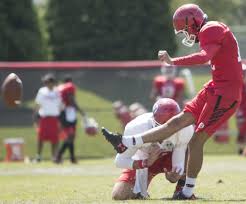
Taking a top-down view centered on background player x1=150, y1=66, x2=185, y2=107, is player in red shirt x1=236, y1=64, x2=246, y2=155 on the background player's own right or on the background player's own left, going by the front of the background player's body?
on the background player's own left

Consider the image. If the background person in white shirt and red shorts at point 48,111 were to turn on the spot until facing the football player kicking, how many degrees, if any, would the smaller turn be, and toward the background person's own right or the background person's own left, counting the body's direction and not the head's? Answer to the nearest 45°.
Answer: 0° — they already face them

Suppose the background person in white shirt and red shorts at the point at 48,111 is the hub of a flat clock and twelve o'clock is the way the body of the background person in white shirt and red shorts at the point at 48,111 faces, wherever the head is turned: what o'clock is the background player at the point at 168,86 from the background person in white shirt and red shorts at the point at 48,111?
the background player at the point at 168,86 is roughly at 9 o'clock from the background person in white shirt and red shorts at the point at 48,111.

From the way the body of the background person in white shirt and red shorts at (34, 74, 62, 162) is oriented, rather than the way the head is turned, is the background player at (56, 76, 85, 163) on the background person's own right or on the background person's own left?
on the background person's own left

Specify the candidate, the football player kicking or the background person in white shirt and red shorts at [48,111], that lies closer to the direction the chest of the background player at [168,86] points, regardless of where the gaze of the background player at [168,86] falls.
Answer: the football player kicking

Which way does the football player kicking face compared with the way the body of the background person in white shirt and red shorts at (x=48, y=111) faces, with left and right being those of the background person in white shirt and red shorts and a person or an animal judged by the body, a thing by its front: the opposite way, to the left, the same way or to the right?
to the right

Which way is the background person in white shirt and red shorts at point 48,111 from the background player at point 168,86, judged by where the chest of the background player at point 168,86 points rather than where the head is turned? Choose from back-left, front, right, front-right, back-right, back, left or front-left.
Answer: right

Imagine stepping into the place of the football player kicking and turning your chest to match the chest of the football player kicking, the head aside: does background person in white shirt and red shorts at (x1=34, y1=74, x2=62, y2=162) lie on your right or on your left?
on your right

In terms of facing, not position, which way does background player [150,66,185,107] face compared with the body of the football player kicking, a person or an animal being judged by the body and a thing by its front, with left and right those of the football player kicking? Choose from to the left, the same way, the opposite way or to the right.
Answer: to the left

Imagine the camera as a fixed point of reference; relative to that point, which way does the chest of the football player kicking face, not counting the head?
to the viewer's left

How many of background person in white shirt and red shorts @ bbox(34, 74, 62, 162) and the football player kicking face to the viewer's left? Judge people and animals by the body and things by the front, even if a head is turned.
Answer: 1

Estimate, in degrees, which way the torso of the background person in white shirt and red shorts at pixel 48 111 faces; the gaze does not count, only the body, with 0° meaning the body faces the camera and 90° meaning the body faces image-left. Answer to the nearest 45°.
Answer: approximately 0°
